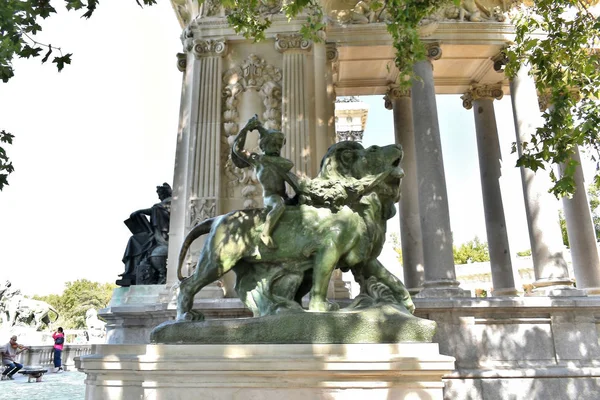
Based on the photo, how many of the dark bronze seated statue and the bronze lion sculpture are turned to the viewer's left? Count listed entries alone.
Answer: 1

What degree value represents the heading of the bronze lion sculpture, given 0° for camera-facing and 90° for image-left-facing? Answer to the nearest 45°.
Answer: approximately 270°

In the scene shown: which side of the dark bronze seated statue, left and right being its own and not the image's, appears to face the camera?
left

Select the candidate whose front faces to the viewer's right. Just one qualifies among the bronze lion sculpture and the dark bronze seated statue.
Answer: the bronze lion sculpture

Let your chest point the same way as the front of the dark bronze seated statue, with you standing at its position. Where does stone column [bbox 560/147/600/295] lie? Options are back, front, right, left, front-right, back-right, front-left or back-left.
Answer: back

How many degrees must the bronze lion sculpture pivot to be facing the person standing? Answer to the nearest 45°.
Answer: approximately 135° to its left

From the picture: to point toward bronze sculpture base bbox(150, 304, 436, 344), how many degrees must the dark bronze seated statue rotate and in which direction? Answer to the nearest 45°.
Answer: approximately 90° to its left

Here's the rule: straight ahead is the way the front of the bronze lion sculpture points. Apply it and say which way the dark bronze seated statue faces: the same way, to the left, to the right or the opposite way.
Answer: the opposite way

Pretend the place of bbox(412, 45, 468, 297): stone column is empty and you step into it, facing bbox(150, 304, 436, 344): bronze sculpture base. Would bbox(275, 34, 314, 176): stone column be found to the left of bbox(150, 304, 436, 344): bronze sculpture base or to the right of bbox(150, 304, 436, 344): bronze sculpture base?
right

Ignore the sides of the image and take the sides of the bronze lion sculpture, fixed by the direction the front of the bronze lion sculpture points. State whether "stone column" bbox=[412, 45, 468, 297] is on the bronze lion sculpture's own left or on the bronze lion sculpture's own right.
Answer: on the bronze lion sculpture's own left

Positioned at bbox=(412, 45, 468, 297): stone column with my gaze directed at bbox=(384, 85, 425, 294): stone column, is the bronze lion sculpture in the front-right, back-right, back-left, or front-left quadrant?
back-left

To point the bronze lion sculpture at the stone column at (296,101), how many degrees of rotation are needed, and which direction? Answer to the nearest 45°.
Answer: approximately 90° to its left

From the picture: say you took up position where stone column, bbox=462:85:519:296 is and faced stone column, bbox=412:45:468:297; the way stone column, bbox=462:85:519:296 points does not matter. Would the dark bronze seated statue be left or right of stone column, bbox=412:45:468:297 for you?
right

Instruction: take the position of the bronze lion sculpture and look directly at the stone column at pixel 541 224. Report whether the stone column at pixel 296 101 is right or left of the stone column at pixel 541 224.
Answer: left
